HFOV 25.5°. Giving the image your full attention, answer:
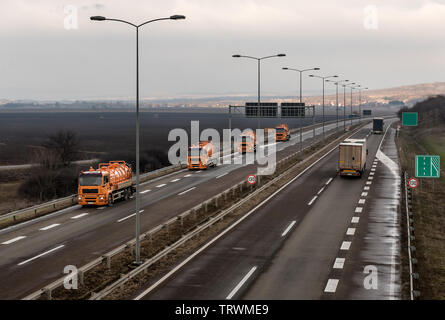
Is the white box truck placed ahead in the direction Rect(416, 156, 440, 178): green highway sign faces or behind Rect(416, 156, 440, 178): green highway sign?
behind

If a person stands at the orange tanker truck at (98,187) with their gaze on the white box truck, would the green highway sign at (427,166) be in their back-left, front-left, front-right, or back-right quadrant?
front-right

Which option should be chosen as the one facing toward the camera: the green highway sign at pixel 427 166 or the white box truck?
the green highway sign

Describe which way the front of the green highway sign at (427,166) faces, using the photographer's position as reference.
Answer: facing the viewer

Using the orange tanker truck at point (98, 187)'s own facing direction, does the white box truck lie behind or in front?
behind

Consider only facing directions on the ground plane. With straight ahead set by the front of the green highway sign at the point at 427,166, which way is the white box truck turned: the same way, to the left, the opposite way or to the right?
the opposite way

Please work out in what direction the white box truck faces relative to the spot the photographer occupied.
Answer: facing away from the viewer

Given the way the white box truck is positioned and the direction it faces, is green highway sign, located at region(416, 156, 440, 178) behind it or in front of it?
behind

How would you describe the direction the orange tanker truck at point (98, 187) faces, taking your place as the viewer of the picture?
facing the viewer and to the left of the viewer

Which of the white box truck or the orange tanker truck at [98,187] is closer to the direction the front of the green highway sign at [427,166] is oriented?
the orange tanker truck

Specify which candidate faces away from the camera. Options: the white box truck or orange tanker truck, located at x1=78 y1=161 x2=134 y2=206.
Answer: the white box truck

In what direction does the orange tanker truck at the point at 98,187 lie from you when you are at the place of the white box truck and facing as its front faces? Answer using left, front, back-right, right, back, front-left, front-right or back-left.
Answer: back-left

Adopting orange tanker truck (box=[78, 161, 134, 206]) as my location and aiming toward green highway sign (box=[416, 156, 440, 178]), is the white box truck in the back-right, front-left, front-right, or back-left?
front-left

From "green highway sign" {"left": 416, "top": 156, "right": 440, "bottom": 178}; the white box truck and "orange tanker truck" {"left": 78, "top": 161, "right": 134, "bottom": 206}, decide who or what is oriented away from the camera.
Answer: the white box truck
